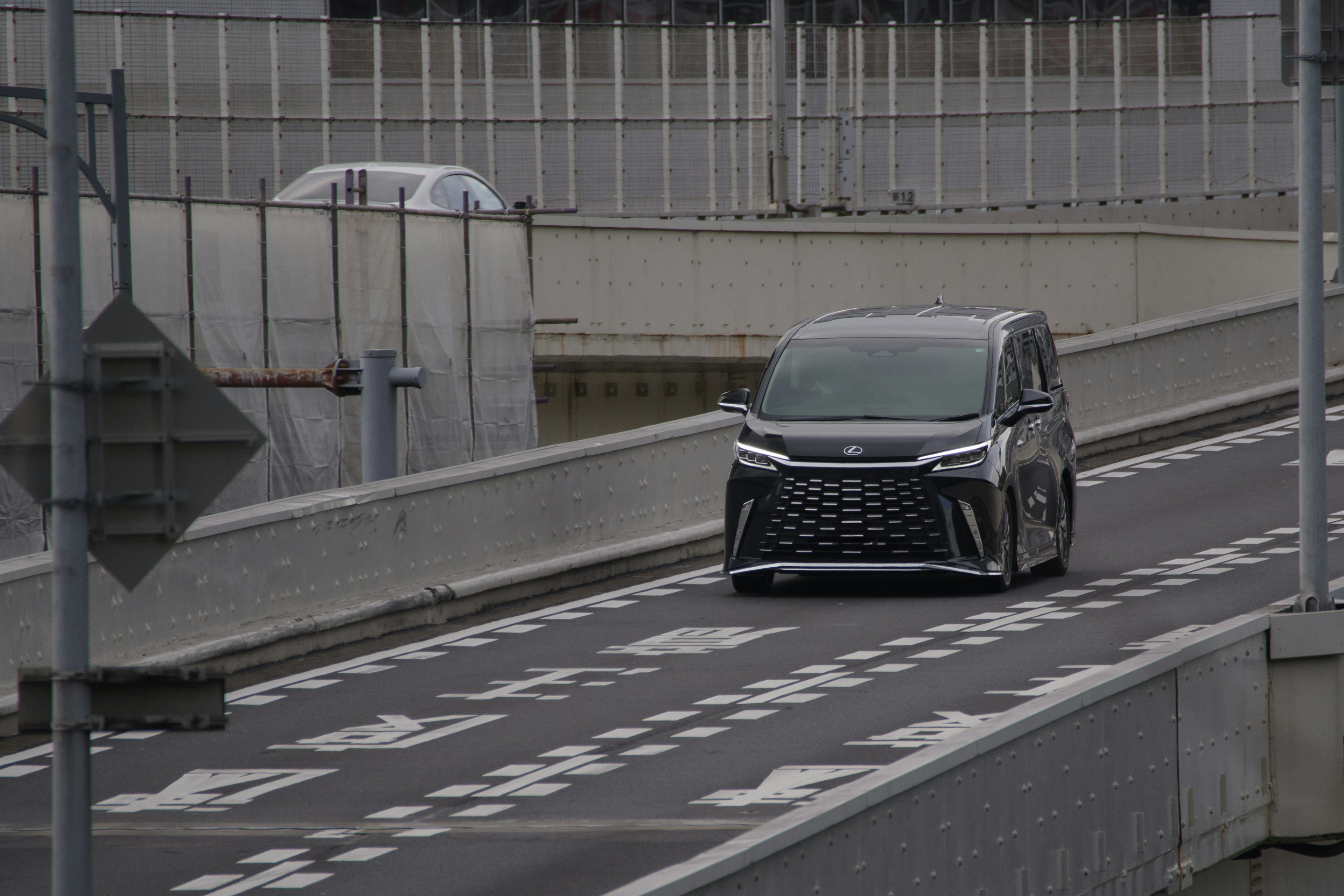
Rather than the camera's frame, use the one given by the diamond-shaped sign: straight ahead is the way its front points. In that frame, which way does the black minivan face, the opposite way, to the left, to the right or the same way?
the opposite way

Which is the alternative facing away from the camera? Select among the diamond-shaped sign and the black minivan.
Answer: the diamond-shaped sign

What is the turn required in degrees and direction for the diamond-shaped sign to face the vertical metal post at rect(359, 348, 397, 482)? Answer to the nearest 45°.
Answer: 0° — it already faces it

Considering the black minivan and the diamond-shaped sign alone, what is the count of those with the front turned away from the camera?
1

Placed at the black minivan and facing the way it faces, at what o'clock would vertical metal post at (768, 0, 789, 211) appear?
The vertical metal post is roughly at 6 o'clock from the black minivan.

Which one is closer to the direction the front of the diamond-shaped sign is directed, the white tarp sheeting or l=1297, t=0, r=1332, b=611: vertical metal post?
the white tarp sheeting

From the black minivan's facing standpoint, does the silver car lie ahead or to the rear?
to the rear

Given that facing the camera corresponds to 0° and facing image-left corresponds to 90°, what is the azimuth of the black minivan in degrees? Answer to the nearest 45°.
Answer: approximately 0°

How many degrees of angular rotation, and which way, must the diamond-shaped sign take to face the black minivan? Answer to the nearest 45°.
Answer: approximately 45° to its right

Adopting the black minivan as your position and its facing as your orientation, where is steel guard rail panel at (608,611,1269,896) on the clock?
The steel guard rail panel is roughly at 12 o'clock from the black minivan.

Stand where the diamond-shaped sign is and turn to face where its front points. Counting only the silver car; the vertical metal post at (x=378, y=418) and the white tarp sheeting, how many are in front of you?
3

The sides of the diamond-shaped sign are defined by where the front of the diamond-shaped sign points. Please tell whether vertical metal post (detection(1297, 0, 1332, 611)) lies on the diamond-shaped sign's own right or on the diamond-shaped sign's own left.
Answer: on the diamond-shaped sign's own right

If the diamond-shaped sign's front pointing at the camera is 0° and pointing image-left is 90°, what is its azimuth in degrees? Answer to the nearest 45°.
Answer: approximately 180°
